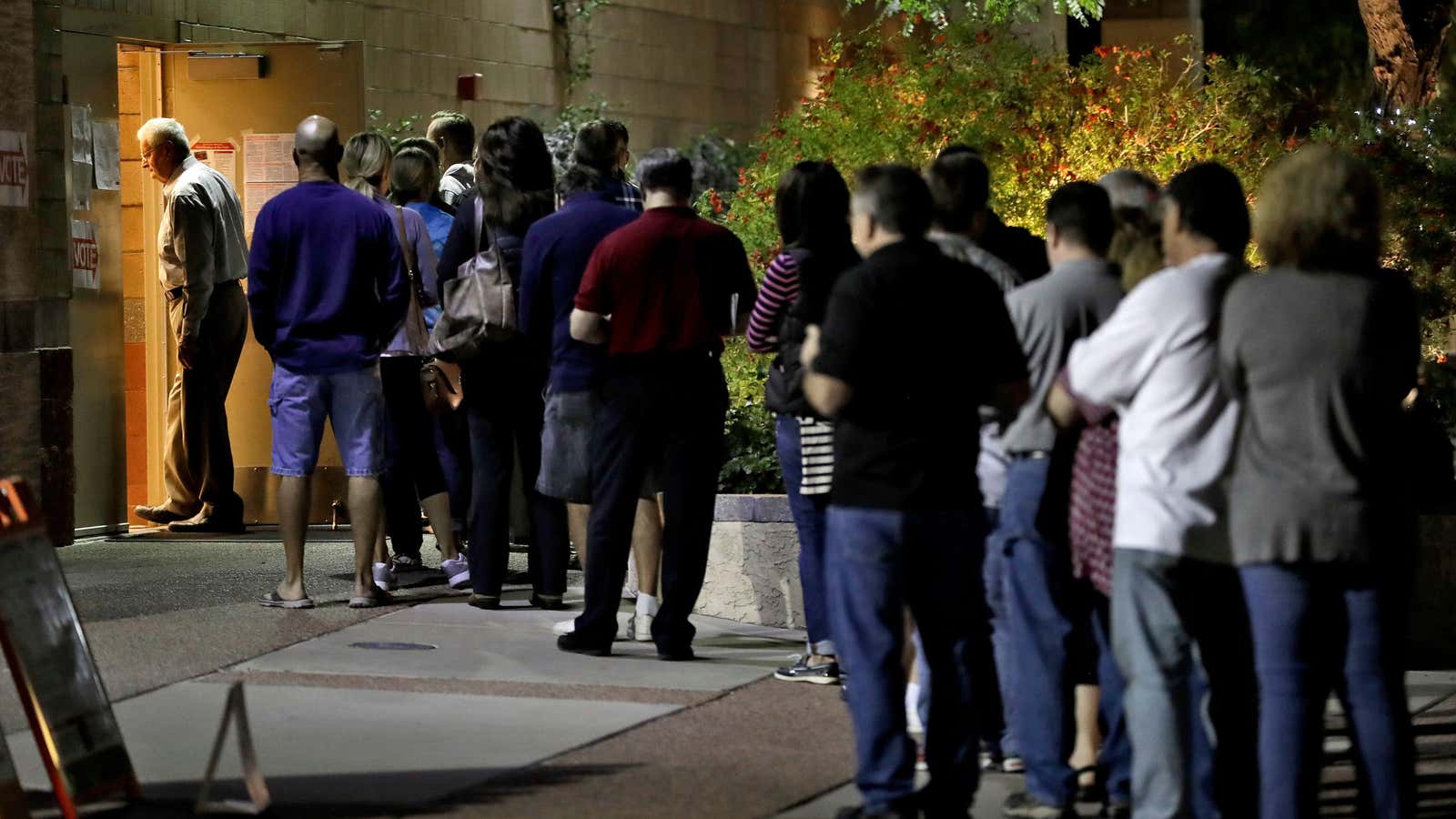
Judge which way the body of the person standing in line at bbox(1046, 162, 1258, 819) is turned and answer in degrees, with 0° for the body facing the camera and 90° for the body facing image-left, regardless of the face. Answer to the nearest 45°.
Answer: approximately 135°

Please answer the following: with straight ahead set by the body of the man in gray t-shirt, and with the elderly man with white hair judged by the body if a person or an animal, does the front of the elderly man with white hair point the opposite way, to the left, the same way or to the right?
to the left

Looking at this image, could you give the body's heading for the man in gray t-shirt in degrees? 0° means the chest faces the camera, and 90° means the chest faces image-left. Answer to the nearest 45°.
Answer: approximately 135°

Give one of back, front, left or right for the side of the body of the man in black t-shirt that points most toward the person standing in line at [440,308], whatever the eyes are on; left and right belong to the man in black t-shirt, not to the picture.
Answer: front

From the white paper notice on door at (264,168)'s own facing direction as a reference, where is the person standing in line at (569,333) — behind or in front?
in front

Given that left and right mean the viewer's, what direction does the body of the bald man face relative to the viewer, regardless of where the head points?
facing away from the viewer

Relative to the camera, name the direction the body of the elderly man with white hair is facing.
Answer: to the viewer's left

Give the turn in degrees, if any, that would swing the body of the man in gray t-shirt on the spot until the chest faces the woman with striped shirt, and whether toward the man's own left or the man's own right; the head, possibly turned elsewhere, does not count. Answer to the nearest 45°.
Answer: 0° — they already face them

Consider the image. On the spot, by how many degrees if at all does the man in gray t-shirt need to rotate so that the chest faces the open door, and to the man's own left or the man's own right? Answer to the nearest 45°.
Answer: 0° — they already face it

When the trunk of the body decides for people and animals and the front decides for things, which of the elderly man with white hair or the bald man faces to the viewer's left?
the elderly man with white hair

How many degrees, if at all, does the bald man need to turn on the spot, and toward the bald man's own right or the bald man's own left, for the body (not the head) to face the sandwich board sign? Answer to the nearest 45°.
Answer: approximately 180°

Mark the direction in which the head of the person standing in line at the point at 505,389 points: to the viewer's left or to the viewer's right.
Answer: to the viewer's left

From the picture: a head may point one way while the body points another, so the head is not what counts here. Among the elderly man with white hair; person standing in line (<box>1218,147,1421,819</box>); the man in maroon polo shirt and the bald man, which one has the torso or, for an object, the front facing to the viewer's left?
the elderly man with white hair

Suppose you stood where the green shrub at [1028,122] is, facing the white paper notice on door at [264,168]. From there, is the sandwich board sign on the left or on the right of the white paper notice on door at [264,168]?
left

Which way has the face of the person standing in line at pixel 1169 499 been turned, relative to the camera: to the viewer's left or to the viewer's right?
to the viewer's left

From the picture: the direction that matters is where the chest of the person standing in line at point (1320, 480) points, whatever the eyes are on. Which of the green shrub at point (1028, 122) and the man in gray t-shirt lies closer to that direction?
the green shrub
